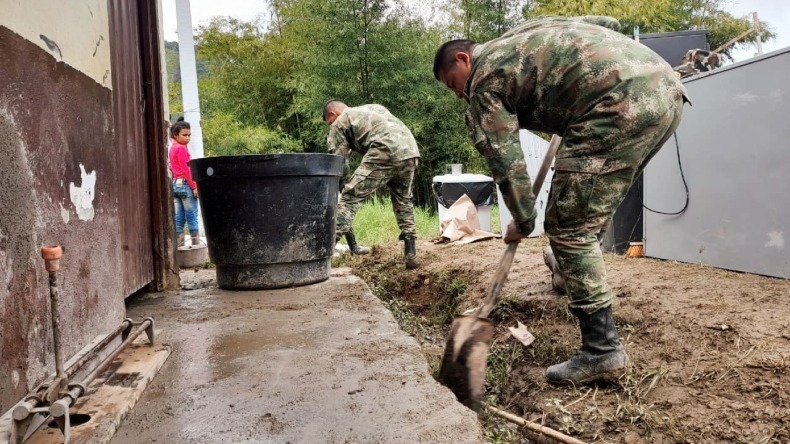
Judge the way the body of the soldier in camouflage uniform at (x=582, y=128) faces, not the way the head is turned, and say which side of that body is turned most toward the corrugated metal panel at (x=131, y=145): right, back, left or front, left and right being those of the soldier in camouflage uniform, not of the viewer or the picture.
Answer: front

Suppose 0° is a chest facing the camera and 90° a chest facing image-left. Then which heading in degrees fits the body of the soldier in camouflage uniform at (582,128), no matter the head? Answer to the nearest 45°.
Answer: approximately 90°

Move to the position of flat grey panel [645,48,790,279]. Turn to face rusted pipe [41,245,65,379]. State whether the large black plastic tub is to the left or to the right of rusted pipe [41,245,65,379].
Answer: right

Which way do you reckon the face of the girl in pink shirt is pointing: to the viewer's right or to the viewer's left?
to the viewer's right

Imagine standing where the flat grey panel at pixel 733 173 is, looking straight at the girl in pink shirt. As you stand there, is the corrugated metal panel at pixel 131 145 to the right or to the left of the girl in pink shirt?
left

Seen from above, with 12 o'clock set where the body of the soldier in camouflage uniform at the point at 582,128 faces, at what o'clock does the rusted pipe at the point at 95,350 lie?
The rusted pipe is roughly at 11 o'clock from the soldier in camouflage uniform.

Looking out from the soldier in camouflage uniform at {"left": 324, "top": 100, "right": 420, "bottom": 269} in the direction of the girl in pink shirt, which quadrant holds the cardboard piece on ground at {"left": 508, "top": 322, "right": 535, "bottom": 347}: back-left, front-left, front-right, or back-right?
back-left

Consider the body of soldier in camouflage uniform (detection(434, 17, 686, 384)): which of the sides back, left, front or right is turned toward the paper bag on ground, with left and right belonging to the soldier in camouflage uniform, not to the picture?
right

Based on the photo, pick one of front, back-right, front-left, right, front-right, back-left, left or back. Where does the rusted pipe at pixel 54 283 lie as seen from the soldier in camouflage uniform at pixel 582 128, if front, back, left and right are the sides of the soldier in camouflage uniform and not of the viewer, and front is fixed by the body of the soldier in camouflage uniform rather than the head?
front-left

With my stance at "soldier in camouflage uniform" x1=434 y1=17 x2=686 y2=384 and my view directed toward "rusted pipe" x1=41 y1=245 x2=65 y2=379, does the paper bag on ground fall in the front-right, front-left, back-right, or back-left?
back-right

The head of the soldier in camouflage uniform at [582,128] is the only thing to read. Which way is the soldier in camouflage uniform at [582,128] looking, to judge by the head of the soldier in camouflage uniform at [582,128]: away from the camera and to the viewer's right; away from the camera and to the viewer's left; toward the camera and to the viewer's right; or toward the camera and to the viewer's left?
toward the camera and to the viewer's left

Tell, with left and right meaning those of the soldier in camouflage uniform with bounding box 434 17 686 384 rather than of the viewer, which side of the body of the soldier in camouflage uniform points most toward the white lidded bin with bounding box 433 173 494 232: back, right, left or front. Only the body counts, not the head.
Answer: right

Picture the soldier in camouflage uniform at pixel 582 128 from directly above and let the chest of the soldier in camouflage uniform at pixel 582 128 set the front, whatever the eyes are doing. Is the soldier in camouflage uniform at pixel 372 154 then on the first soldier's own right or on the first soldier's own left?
on the first soldier's own right
